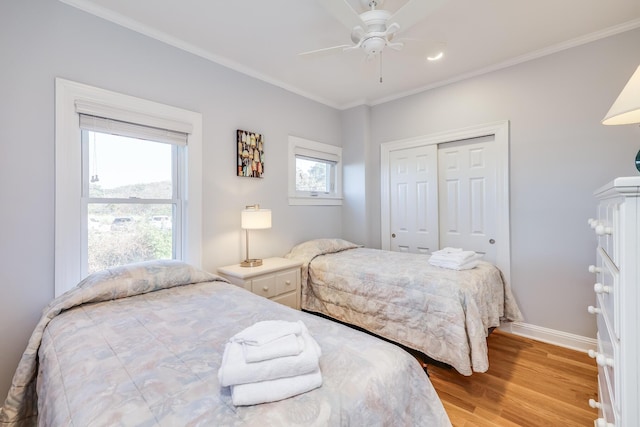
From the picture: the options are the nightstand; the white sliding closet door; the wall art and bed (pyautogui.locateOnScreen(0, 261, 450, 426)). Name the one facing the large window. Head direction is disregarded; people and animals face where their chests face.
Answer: the white sliding closet door

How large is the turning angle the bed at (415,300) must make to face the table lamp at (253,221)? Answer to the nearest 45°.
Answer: approximately 135° to its right

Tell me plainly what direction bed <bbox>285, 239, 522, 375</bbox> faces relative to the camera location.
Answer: facing the viewer and to the right of the viewer

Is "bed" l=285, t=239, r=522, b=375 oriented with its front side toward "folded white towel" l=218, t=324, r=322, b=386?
no

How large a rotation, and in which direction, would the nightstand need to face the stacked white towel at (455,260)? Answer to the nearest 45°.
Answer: approximately 45° to its left

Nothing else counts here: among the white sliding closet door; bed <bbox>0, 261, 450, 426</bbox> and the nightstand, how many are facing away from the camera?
0

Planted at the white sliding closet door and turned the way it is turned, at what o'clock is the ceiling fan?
The ceiling fan is roughly at 11 o'clock from the white sliding closet door.

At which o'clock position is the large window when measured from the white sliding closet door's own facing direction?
The large window is roughly at 12 o'clock from the white sliding closet door.

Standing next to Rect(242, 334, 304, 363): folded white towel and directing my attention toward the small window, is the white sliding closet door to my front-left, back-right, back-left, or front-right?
front-right

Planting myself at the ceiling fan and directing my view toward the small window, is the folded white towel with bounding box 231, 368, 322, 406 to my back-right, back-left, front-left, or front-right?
back-left

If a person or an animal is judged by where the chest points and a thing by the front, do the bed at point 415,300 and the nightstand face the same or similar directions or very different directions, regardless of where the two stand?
same or similar directions

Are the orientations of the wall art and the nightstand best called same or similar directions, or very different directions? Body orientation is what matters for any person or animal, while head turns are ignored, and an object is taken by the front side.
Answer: same or similar directions

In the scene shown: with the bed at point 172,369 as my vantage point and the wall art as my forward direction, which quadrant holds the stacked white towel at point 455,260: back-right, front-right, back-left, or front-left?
front-right

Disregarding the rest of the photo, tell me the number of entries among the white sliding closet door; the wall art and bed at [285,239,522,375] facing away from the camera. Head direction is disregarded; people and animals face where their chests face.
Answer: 0

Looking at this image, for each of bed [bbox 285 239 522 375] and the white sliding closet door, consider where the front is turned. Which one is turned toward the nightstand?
the white sliding closet door
